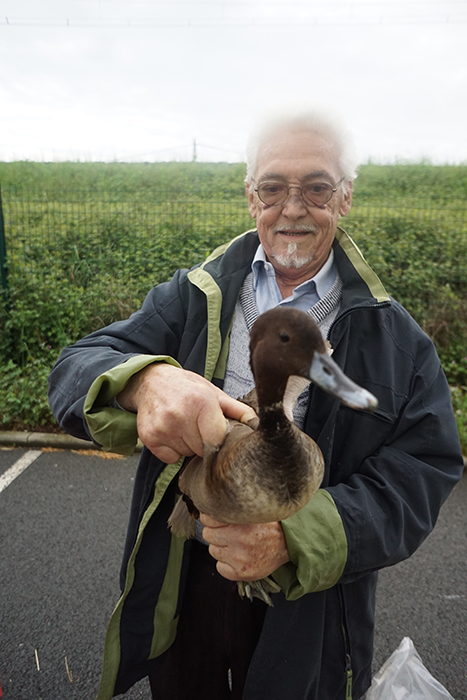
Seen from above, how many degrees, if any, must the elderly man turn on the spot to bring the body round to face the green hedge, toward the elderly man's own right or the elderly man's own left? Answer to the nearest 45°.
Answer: approximately 180°

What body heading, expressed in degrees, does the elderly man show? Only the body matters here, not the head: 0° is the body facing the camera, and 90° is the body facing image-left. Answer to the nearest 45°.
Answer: approximately 0°
